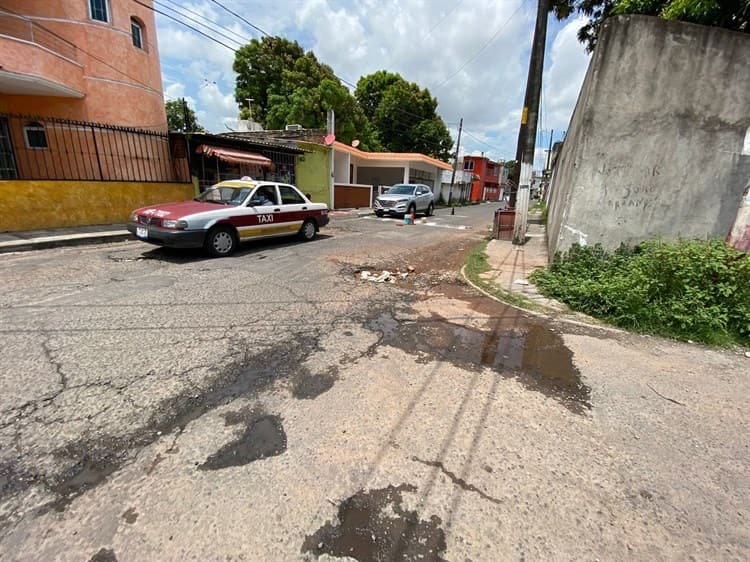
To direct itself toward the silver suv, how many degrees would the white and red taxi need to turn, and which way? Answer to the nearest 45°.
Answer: approximately 180°

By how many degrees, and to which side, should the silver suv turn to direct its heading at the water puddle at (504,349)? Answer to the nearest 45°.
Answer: approximately 45° to its left

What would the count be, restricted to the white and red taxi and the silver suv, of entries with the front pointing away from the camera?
0

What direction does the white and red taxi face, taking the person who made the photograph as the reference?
facing the viewer and to the left of the viewer

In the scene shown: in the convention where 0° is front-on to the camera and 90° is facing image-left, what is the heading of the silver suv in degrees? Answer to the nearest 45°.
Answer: approximately 45°

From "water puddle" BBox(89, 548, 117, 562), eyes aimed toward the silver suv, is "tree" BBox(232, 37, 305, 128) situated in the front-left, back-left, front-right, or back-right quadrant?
front-left

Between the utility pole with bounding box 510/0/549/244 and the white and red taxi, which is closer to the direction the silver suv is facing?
the white and red taxi

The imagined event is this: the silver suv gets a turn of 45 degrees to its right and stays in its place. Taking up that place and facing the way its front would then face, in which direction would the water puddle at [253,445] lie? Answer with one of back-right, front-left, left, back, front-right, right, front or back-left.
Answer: left

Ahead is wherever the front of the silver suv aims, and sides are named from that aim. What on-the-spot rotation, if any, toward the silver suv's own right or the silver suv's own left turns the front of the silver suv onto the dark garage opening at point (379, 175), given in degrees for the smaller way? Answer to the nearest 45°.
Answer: approximately 135° to the silver suv's own right

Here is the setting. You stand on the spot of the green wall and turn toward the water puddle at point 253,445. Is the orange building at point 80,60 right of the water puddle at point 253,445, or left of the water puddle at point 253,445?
right

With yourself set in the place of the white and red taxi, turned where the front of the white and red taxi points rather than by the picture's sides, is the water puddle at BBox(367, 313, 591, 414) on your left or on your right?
on your left

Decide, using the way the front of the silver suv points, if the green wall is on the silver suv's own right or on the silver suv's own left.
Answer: on the silver suv's own right

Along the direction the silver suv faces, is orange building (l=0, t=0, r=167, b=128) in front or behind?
in front

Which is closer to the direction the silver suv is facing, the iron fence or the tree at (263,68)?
the iron fence

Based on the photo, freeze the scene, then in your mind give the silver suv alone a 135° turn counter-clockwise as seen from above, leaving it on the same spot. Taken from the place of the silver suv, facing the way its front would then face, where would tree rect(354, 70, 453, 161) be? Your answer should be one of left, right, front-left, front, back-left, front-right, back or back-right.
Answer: left

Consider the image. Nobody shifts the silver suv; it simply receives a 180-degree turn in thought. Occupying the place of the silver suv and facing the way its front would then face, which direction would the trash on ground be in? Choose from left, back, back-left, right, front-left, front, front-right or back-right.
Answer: back-right

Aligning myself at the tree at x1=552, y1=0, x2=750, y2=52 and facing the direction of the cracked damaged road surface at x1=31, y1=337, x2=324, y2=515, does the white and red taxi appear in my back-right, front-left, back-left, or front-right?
front-right
